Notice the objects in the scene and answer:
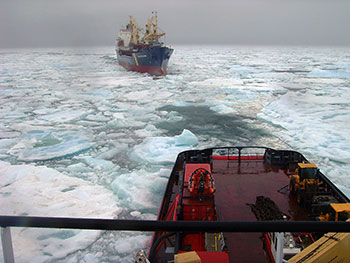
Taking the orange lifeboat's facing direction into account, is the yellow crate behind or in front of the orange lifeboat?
behind

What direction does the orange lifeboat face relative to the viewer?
away from the camera

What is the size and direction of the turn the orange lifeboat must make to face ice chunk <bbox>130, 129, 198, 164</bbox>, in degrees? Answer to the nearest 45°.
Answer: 0° — it already faces it

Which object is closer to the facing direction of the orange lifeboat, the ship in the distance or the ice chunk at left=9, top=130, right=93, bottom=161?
the ship in the distance
